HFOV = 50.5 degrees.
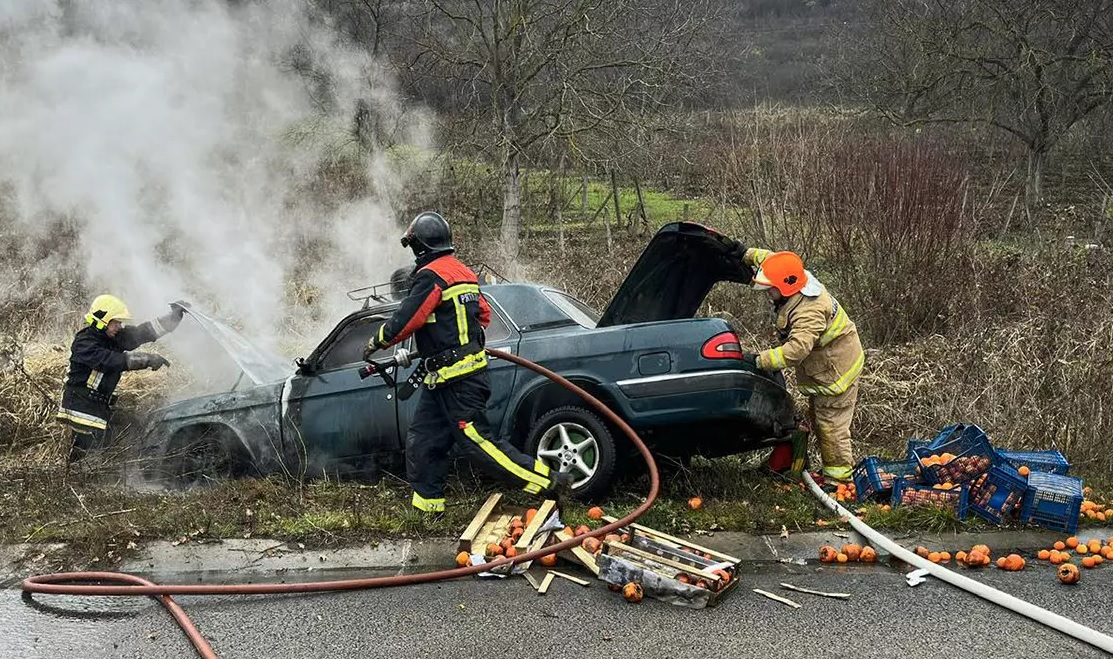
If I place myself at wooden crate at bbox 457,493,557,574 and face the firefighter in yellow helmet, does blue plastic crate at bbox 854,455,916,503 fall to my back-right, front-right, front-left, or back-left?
back-right

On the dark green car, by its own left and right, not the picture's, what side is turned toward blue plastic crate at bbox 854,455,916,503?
back

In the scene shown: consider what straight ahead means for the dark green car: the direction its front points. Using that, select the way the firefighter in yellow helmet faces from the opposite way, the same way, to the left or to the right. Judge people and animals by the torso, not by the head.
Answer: the opposite way

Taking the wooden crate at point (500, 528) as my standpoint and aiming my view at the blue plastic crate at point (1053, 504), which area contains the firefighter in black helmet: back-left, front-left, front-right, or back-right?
back-left

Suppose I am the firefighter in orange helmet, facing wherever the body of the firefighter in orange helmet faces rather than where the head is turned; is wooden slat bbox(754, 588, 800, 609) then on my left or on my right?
on my left

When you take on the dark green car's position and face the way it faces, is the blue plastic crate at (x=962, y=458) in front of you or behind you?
behind

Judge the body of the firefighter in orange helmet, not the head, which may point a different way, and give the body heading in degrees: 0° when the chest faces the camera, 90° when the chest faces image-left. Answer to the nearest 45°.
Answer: approximately 90°

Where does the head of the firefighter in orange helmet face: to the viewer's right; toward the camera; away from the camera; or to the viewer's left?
to the viewer's left

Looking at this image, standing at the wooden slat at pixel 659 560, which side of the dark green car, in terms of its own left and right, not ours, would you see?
left

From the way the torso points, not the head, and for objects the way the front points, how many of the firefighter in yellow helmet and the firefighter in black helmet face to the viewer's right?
1

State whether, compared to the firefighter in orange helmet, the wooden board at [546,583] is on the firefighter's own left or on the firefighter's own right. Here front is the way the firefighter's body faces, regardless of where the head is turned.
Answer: on the firefighter's own left

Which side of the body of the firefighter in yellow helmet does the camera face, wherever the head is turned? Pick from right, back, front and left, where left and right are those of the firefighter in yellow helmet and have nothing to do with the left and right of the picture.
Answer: right

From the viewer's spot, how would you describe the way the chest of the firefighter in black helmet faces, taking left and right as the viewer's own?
facing away from the viewer and to the left of the viewer

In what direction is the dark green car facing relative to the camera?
to the viewer's left

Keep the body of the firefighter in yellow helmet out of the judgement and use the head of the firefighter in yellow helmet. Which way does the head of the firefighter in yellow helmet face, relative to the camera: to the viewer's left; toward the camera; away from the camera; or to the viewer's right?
to the viewer's right
